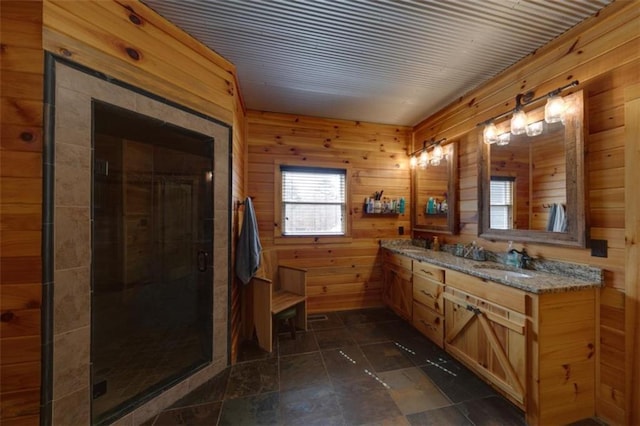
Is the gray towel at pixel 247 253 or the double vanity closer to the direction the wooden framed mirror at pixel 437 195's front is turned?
the gray towel

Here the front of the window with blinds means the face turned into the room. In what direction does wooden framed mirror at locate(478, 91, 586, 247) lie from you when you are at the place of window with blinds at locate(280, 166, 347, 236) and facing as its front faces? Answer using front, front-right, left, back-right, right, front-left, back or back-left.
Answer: front-left

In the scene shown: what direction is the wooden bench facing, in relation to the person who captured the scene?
facing the viewer and to the right of the viewer

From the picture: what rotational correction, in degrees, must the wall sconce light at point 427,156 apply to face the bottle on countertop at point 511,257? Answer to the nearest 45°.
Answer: approximately 90° to its left

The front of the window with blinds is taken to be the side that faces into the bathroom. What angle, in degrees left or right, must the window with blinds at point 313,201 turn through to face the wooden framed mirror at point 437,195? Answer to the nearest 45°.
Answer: approximately 90° to its left

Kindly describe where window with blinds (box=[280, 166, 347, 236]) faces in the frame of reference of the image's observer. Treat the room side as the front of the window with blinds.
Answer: facing the viewer

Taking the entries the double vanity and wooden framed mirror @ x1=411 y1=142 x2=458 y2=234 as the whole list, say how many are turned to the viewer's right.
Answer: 0

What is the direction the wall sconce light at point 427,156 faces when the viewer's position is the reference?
facing the viewer and to the left of the viewer

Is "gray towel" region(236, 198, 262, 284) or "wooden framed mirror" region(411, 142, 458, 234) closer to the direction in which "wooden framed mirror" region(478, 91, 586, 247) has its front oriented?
the gray towel

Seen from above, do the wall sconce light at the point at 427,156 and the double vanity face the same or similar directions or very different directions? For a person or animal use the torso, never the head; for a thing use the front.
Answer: same or similar directions

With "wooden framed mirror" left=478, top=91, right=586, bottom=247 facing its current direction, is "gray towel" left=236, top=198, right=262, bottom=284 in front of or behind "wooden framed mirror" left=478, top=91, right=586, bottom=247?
in front

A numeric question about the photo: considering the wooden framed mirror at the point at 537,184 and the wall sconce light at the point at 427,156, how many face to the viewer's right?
0

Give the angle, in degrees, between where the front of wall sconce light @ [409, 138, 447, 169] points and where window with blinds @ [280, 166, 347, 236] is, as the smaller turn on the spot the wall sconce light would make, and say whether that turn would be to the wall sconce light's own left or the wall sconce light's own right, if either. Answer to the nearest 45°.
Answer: approximately 45° to the wall sconce light's own right

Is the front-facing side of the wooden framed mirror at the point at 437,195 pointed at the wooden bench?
yes

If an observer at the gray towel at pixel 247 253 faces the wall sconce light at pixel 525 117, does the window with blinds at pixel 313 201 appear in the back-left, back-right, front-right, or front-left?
front-left

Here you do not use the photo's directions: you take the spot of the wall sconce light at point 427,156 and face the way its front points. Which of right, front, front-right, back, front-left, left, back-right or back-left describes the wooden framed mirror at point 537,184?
left

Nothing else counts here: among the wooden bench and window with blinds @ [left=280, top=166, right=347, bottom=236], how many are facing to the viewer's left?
0

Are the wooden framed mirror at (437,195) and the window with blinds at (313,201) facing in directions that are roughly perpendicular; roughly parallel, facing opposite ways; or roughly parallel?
roughly perpendicular

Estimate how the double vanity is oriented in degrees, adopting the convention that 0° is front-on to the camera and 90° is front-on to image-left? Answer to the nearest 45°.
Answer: approximately 45°

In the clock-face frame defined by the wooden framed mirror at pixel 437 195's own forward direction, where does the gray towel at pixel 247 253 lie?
The gray towel is roughly at 12 o'clock from the wooden framed mirror.
